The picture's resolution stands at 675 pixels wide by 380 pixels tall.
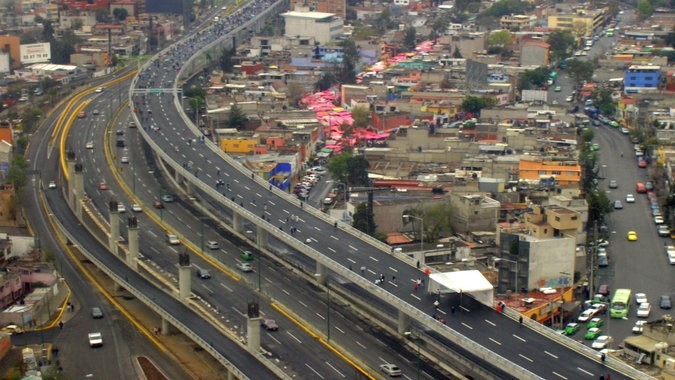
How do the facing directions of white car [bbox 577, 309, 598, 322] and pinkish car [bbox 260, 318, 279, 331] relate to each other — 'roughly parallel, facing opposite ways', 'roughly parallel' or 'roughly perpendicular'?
roughly perpendicular

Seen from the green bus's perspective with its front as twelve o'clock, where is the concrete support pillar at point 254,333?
The concrete support pillar is roughly at 2 o'clock from the green bus.

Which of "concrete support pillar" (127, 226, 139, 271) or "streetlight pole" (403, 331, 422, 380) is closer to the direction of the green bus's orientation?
the streetlight pole

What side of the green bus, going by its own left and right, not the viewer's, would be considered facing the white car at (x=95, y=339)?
right

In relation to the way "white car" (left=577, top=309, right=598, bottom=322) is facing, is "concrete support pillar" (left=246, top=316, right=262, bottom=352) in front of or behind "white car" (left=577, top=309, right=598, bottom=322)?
in front
